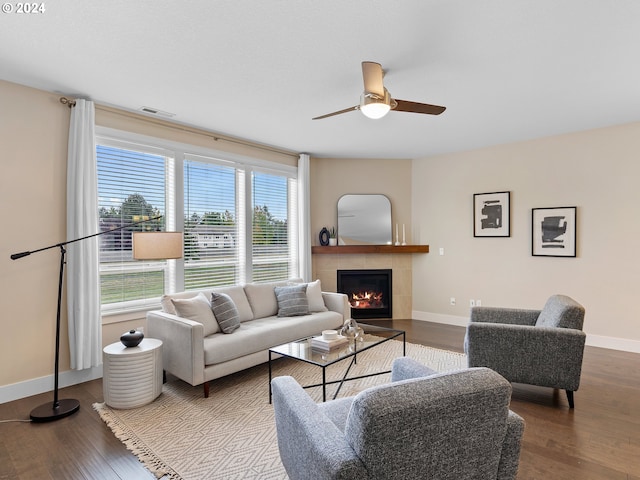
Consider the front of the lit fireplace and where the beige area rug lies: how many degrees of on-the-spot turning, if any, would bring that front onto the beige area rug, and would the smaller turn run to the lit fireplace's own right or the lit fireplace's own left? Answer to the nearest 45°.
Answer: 0° — it already faces it

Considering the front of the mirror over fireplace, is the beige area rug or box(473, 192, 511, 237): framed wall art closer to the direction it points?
the beige area rug

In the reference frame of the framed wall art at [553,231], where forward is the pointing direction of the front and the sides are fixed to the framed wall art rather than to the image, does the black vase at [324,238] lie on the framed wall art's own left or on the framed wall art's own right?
on the framed wall art's own right

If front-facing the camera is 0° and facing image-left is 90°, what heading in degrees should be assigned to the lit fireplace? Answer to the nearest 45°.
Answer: approximately 0°

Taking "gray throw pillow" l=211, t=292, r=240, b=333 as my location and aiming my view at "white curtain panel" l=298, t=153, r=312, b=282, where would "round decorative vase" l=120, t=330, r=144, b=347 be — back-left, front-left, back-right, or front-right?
back-left

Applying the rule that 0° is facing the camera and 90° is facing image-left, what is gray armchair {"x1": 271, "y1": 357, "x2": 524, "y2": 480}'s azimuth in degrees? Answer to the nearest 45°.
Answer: approximately 135°
